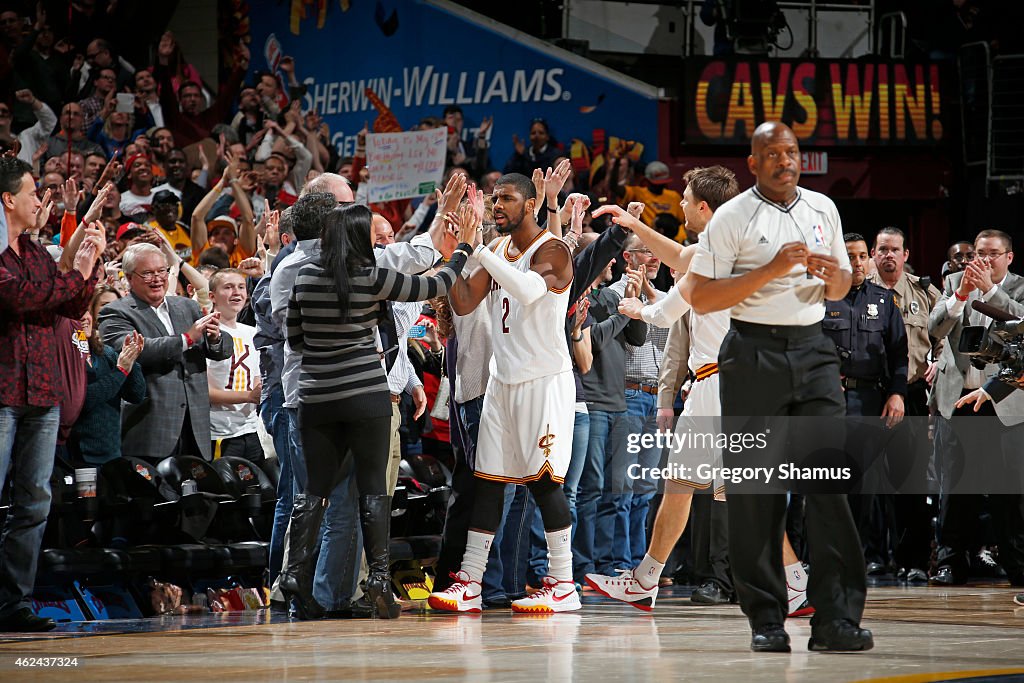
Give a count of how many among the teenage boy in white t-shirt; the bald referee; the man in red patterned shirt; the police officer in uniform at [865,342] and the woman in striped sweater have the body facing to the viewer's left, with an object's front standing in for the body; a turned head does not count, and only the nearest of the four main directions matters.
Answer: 0

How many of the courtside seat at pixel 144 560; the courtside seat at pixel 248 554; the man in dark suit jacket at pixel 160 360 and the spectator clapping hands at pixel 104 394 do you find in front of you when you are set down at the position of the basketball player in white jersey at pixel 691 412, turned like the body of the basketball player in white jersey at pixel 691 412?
4

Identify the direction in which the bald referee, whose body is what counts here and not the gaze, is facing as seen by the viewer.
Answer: toward the camera

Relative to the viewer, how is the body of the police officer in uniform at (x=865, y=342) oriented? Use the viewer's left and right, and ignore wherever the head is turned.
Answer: facing the viewer

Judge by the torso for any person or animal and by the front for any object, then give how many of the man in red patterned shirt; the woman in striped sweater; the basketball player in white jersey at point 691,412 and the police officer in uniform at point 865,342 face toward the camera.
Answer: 1

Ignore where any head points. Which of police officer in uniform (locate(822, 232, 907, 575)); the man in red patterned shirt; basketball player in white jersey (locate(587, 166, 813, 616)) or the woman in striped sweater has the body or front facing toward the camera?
the police officer in uniform

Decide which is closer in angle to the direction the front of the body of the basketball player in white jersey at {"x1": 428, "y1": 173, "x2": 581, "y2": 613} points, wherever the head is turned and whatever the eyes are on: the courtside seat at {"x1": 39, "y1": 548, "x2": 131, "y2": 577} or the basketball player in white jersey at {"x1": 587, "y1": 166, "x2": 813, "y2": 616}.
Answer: the courtside seat

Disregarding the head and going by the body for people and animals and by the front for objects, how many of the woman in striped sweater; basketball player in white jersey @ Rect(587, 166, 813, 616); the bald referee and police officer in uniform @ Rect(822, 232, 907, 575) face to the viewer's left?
1

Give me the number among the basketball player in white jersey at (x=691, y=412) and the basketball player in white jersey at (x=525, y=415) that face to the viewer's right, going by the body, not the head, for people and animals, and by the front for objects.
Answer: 0

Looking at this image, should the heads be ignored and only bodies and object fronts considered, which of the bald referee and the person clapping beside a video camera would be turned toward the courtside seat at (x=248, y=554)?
the person clapping beside a video camera

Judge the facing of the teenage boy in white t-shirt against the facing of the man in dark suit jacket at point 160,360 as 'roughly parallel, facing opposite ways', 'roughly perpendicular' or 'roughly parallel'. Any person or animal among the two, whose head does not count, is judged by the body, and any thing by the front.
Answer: roughly parallel

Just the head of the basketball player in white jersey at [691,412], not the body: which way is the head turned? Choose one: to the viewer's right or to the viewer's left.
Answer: to the viewer's left

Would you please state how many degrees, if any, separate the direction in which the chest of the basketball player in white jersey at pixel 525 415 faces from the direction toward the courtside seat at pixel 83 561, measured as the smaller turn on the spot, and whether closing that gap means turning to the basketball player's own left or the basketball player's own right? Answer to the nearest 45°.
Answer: approximately 45° to the basketball player's own right

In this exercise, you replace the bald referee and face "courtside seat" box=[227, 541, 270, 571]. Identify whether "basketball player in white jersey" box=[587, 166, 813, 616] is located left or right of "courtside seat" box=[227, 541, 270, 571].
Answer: right

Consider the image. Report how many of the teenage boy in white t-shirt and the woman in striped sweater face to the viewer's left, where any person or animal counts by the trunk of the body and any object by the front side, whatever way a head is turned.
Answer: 0

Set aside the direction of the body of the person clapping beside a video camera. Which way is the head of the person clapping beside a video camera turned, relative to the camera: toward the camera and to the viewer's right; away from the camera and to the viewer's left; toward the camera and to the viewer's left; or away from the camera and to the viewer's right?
toward the camera and to the viewer's left

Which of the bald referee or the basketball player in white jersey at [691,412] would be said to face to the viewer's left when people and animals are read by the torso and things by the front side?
the basketball player in white jersey

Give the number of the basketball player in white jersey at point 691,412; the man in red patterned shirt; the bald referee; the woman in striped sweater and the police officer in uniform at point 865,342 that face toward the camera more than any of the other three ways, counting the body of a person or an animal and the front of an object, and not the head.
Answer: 2

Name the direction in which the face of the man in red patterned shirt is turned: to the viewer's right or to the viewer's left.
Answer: to the viewer's right
